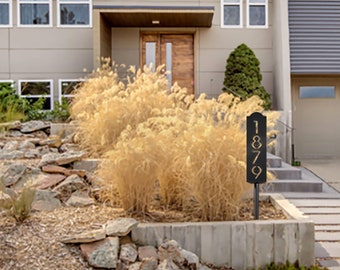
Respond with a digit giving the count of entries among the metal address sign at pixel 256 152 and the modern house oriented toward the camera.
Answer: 2

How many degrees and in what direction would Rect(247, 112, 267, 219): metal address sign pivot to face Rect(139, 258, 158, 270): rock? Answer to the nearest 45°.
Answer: approximately 45° to its right

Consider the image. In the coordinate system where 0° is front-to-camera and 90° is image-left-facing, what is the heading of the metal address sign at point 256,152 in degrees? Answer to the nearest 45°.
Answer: approximately 0°

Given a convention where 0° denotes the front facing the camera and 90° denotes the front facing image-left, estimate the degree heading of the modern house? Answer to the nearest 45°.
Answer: approximately 0°

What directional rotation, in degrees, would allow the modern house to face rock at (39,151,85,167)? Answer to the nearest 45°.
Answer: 0° — it already faces it
